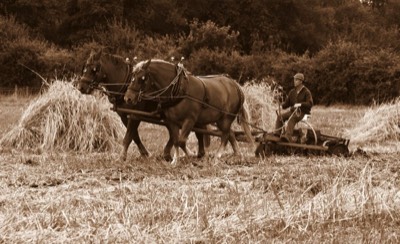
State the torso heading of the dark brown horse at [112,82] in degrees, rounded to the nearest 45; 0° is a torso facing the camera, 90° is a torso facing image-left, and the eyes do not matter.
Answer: approximately 90°

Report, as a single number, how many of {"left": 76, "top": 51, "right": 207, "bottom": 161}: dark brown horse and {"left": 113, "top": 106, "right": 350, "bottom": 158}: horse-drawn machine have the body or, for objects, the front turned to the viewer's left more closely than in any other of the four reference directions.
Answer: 2

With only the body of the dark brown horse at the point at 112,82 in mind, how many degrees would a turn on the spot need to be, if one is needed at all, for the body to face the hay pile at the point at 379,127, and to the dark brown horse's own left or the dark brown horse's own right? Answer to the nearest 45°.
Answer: approximately 135° to the dark brown horse's own right

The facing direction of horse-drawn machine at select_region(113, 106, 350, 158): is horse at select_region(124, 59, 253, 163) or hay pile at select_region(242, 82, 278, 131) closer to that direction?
the horse

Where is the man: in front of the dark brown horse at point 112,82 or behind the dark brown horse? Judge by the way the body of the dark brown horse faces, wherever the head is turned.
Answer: behind

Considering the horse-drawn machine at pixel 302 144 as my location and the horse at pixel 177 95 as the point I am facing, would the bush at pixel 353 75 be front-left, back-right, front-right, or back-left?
back-right

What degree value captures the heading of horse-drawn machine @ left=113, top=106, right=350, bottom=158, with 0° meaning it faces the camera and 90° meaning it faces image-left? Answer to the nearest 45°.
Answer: approximately 90°

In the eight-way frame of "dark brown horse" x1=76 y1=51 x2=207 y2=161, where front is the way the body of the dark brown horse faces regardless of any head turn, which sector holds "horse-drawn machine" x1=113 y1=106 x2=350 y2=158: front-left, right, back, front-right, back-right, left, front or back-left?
back
